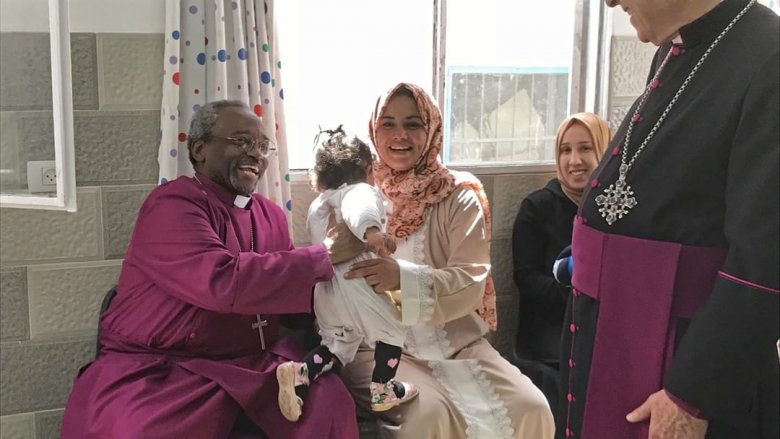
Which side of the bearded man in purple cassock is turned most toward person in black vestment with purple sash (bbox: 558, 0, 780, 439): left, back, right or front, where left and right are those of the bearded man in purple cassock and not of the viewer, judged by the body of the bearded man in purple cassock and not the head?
front

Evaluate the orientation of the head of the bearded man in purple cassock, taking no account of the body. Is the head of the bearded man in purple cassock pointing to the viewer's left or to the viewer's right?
to the viewer's right

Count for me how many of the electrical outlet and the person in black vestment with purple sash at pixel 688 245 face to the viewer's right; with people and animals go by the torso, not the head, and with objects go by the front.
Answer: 0

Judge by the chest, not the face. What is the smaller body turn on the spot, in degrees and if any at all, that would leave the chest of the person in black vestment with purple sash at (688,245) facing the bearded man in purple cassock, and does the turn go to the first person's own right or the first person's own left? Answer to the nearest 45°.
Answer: approximately 45° to the first person's own right

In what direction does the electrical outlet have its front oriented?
toward the camera

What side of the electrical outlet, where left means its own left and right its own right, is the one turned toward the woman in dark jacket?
left

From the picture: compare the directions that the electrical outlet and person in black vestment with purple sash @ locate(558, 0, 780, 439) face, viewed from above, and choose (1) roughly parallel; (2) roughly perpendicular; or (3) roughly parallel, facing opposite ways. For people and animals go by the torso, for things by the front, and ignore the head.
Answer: roughly perpendicular

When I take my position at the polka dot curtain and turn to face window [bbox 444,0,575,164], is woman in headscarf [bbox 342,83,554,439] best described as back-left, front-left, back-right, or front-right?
front-right

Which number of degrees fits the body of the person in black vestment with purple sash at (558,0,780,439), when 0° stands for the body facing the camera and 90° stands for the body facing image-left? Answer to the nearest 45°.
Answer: approximately 45°

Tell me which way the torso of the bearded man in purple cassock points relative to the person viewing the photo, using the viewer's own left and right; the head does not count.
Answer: facing the viewer and to the right of the viewer

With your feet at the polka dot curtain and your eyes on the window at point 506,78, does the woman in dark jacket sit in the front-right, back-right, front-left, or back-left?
front-right

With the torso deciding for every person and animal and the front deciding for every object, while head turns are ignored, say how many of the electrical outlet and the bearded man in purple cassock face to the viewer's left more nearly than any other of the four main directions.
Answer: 0

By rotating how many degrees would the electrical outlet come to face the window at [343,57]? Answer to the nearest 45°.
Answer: approximately 90° to its left

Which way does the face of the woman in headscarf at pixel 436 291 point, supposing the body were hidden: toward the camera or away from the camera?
toward the camera

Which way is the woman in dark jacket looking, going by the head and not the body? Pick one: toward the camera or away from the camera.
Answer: toward the camera
